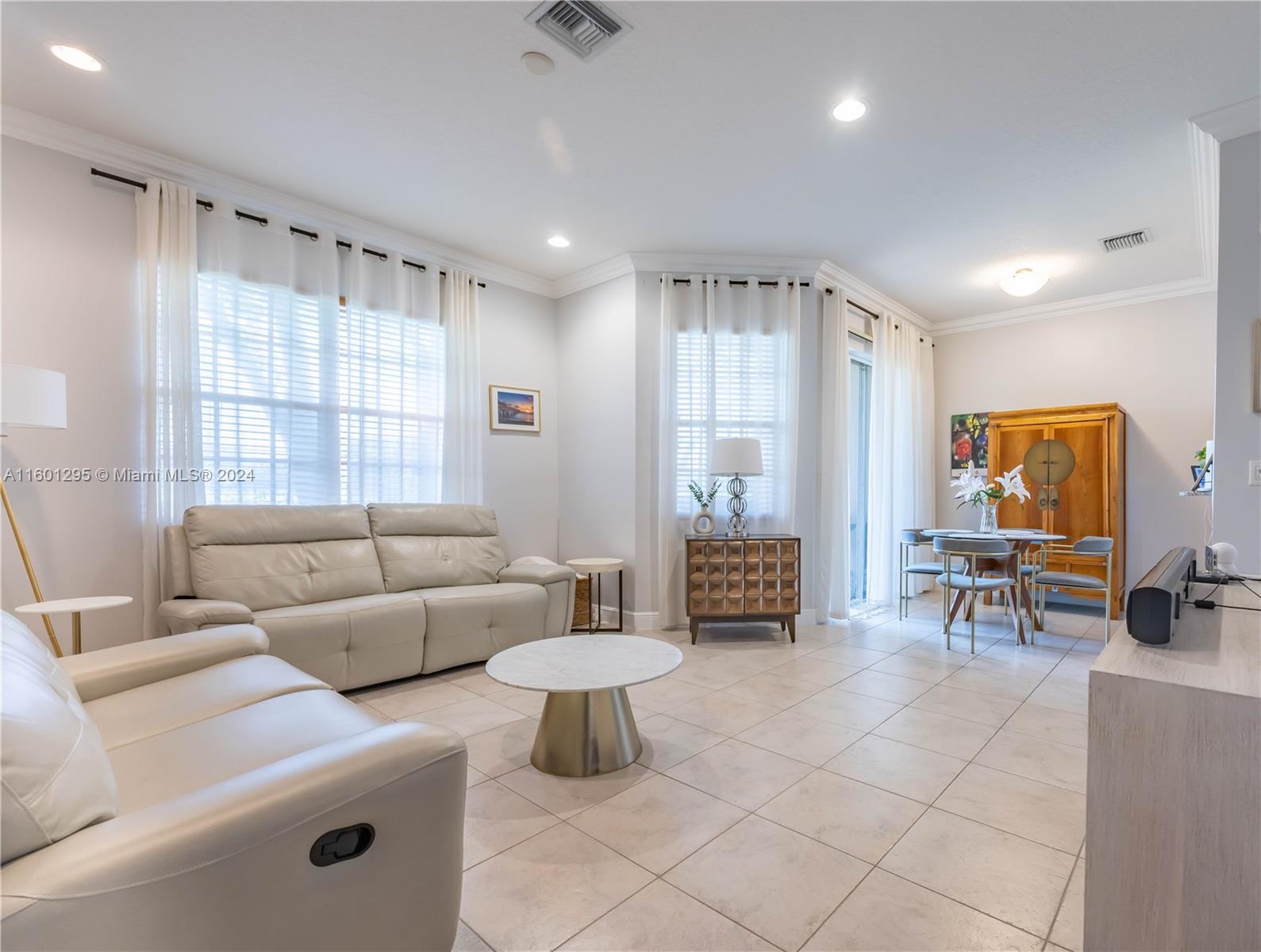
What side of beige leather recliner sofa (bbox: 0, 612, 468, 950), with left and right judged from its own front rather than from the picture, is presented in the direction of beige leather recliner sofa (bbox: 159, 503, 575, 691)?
left

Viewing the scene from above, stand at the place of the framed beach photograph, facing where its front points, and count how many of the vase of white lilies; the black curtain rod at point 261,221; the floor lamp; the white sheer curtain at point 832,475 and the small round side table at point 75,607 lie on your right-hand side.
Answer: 3

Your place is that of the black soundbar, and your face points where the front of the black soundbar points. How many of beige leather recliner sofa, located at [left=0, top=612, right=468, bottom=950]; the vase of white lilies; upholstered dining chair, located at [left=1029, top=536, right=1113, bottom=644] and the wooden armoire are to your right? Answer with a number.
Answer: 3

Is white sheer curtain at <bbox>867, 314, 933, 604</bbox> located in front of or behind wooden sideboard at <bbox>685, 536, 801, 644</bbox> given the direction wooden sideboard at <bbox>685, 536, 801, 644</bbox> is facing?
behind

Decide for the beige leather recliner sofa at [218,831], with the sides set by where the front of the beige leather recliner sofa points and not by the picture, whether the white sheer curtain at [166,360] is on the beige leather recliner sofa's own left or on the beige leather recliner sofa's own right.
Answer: on the beige leather recliner sofa's own left

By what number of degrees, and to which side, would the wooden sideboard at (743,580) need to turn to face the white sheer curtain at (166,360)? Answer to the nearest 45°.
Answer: approximately 45° to its right

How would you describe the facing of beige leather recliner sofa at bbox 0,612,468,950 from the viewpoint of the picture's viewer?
facing to the right of the viewer

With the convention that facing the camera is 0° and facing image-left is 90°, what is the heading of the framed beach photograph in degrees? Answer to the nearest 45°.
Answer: approximately 315°

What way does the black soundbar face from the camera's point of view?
to the viewer's left
